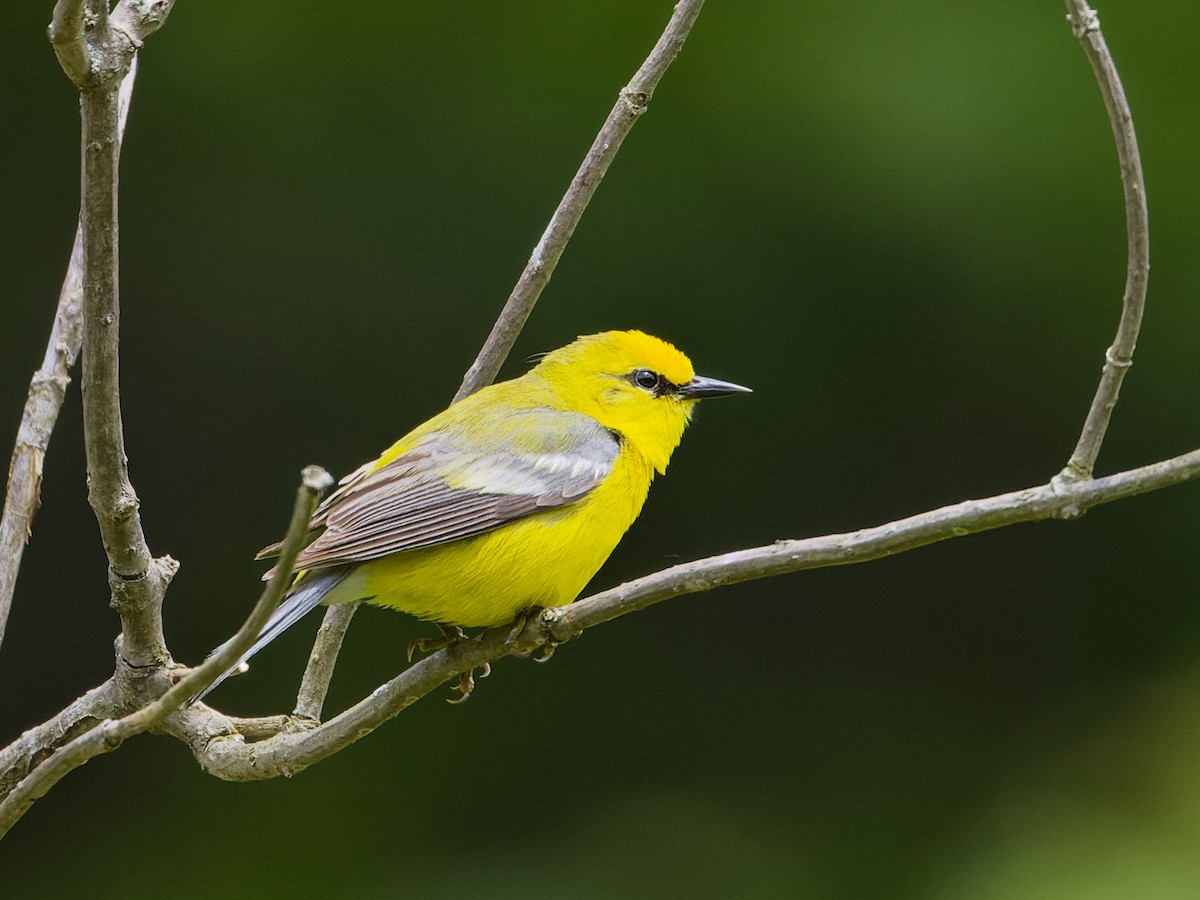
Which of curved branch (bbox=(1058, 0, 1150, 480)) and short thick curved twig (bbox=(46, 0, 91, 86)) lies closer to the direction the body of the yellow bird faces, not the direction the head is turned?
the curved branch

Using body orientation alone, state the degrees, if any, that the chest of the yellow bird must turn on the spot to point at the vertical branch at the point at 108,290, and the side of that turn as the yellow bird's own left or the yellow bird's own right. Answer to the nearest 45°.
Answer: approximately 135° to the yellow bird's own right

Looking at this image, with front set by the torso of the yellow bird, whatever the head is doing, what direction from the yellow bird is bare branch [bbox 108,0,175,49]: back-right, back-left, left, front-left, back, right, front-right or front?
back-right

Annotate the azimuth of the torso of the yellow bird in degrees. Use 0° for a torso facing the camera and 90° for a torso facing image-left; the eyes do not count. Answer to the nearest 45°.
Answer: approximately 270°

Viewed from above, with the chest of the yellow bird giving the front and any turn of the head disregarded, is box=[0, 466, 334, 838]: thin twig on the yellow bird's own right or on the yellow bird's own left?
on the yellow bird's own right

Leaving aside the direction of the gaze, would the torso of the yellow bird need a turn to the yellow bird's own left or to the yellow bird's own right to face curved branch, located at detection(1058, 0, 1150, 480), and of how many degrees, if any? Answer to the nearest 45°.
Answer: approximately 45° to the yellow bird's own right
